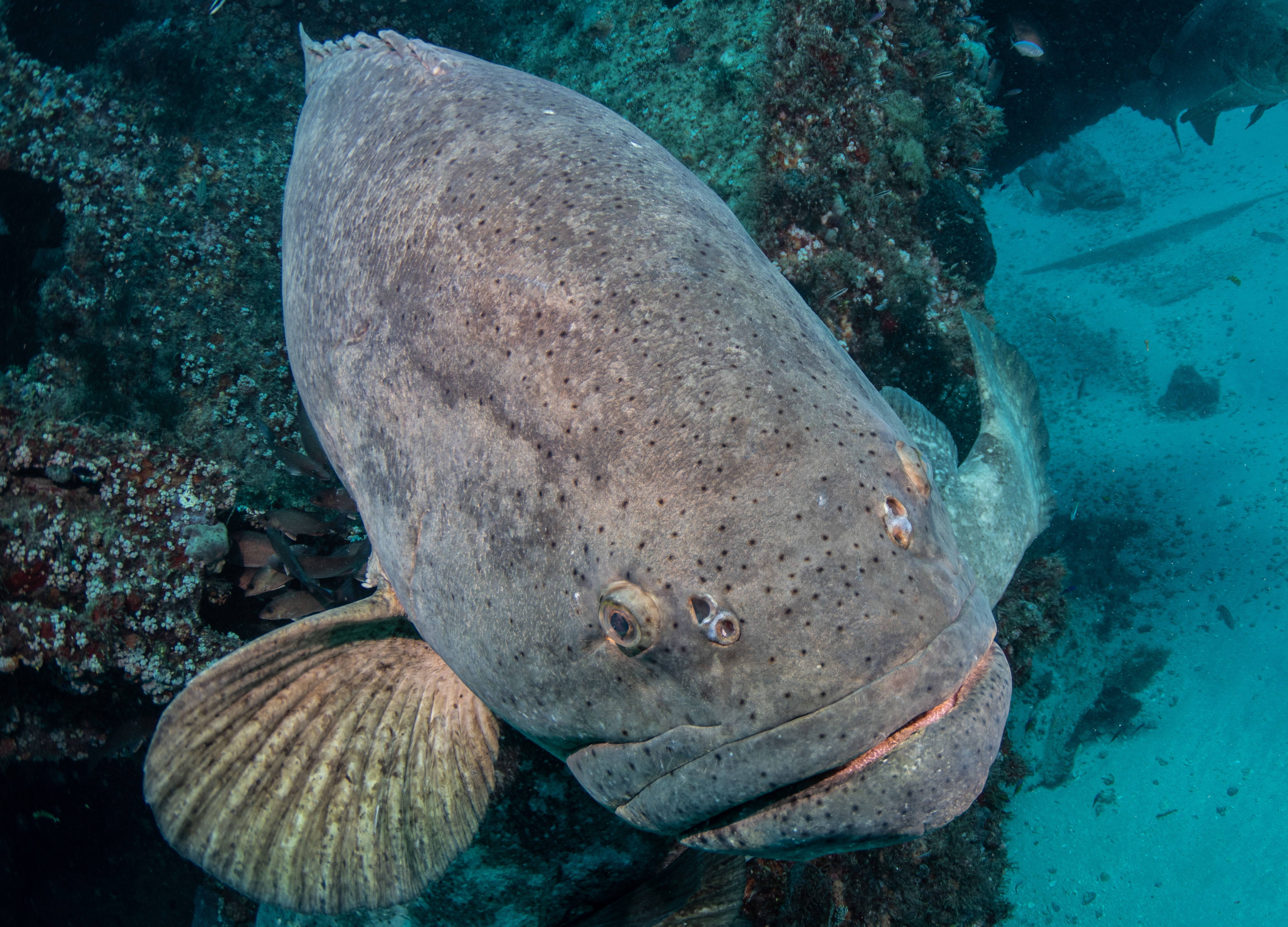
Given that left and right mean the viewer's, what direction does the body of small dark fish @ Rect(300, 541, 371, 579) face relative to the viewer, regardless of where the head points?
facing to the left of the viewer

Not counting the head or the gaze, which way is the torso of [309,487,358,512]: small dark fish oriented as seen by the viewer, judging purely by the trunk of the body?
to the viewer's left

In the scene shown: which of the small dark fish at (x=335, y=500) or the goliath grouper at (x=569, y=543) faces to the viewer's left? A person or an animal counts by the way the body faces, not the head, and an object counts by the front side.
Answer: the small dark fish

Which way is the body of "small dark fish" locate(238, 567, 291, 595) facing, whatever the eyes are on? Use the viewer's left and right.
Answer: facing to the left of the viewer

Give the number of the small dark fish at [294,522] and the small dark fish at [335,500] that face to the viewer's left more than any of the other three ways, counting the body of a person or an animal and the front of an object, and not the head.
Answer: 2

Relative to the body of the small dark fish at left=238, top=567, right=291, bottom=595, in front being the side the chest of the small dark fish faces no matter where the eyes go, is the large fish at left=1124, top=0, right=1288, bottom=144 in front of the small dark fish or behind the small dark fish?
behind

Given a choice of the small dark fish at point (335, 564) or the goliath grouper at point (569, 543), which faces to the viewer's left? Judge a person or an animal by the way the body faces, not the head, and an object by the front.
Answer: the small dark fish

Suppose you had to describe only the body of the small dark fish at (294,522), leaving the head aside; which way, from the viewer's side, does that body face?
to the viewer's left

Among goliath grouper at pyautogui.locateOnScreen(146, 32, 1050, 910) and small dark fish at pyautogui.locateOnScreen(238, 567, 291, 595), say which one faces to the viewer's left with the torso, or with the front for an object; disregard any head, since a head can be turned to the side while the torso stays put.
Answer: the small dark fish
